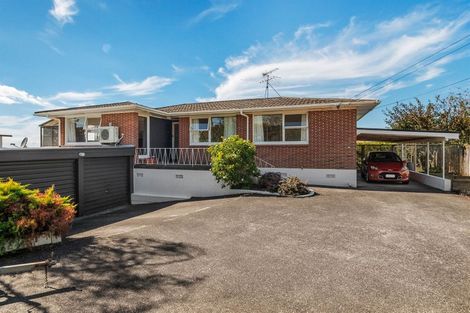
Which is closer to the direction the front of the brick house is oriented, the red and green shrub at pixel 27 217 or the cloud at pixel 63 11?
the red and green shrub

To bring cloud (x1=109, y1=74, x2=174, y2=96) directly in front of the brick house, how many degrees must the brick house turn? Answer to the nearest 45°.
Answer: approximately 135° to its right

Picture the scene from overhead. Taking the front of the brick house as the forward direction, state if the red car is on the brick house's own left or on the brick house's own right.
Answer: on the brick house's own left

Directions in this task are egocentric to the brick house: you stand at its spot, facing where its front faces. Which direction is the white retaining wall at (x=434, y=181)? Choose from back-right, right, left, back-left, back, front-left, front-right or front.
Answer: left

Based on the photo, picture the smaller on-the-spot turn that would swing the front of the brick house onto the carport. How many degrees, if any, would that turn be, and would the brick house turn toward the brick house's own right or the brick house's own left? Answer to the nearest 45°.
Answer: approximately 90° to the brick house's own left

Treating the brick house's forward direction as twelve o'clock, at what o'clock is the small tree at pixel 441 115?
The small tree is roughly at 8 o'clock from the brick house.

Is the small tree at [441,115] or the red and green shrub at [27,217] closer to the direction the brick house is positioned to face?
the red and green shrub

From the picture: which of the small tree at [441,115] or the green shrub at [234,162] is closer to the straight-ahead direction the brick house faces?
the green shrub

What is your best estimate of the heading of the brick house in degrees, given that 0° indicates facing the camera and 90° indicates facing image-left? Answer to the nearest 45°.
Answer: approximately 0°

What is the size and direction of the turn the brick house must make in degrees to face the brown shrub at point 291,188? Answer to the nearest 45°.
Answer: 0° — it already faces it

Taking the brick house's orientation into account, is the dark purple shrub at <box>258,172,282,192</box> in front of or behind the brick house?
in front

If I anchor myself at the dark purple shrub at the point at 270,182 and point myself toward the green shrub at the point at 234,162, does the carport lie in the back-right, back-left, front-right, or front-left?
back-right
